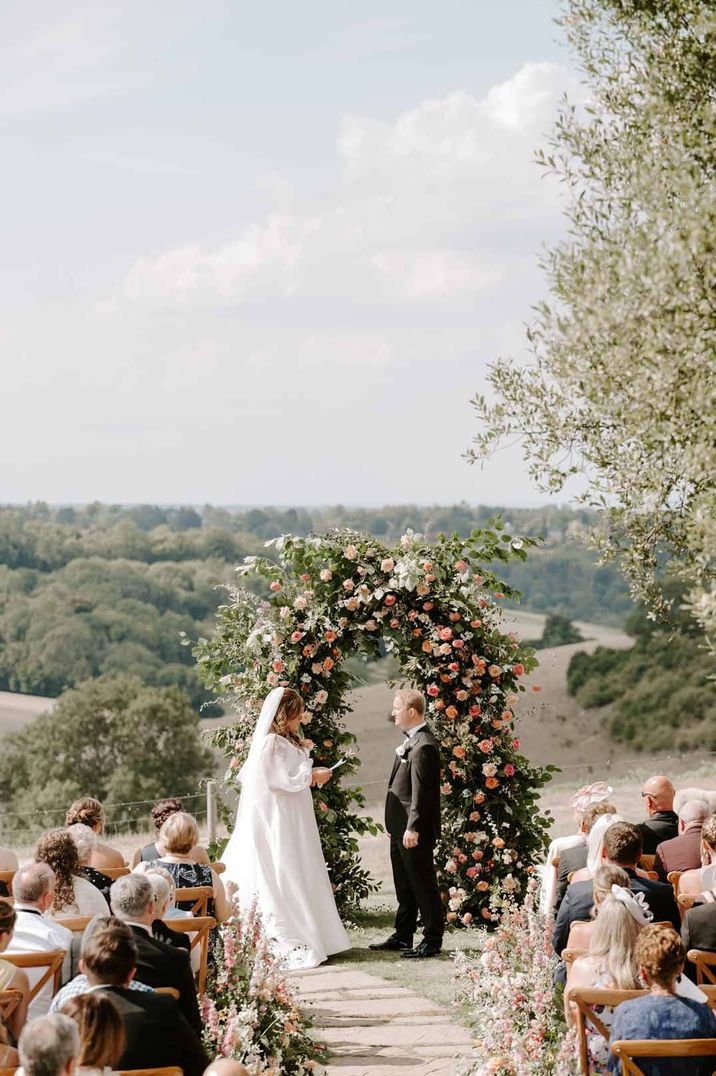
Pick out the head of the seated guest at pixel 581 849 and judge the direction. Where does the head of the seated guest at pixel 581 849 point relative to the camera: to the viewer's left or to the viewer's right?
to the viewer's left

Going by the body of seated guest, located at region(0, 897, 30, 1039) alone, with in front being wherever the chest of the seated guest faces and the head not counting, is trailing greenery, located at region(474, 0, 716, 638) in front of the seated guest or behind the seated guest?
in front

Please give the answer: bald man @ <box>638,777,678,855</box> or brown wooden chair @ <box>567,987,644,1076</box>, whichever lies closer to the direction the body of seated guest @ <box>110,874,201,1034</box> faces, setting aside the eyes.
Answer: the bald man

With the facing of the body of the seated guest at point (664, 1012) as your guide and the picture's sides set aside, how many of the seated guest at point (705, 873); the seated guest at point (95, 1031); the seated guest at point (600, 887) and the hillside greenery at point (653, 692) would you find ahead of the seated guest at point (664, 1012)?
3

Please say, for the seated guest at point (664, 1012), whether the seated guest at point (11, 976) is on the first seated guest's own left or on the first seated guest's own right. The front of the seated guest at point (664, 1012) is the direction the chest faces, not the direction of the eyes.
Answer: on the first seated guest's own left

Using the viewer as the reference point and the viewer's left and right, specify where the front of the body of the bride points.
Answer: facing to the right of the viewer

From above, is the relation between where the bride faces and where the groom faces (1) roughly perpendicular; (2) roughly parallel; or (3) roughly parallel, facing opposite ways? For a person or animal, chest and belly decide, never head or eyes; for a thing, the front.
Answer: roughly parallel, facing opposite ways

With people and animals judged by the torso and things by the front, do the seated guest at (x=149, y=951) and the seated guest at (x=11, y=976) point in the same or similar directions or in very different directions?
same or similar directions

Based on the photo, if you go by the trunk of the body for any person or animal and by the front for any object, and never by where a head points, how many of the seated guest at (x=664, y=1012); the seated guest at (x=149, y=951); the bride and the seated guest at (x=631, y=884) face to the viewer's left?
0

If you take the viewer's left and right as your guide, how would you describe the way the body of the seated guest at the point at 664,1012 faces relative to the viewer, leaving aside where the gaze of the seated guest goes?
facing away from the viewer

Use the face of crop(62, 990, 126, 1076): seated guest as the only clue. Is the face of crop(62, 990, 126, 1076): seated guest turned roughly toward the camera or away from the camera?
away from the camera

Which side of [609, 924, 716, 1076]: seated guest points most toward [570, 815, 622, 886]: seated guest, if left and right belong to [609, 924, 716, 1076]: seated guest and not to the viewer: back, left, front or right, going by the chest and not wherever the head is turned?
front

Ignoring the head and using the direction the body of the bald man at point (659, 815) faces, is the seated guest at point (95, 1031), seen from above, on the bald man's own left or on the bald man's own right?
on the bald man's own left

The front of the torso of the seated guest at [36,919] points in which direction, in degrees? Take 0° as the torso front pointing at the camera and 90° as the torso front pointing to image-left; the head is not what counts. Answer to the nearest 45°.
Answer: approximately 225°

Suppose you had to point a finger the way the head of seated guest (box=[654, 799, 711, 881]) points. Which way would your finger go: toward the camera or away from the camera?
away from the camera

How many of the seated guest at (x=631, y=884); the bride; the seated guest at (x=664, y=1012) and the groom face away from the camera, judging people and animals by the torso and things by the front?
2

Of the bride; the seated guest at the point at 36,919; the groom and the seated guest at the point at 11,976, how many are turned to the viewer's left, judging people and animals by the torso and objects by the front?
1

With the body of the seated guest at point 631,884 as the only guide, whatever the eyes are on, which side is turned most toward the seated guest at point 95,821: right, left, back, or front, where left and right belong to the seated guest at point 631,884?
left

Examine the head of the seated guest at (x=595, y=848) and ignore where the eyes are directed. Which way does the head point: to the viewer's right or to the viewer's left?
to the viewer's left

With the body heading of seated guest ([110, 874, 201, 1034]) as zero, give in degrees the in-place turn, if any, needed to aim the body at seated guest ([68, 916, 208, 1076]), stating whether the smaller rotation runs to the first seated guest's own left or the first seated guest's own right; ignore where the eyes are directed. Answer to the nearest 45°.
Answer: approximately 135° to the first seated guest's own right

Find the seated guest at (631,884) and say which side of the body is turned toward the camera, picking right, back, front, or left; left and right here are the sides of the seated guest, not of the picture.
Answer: back
